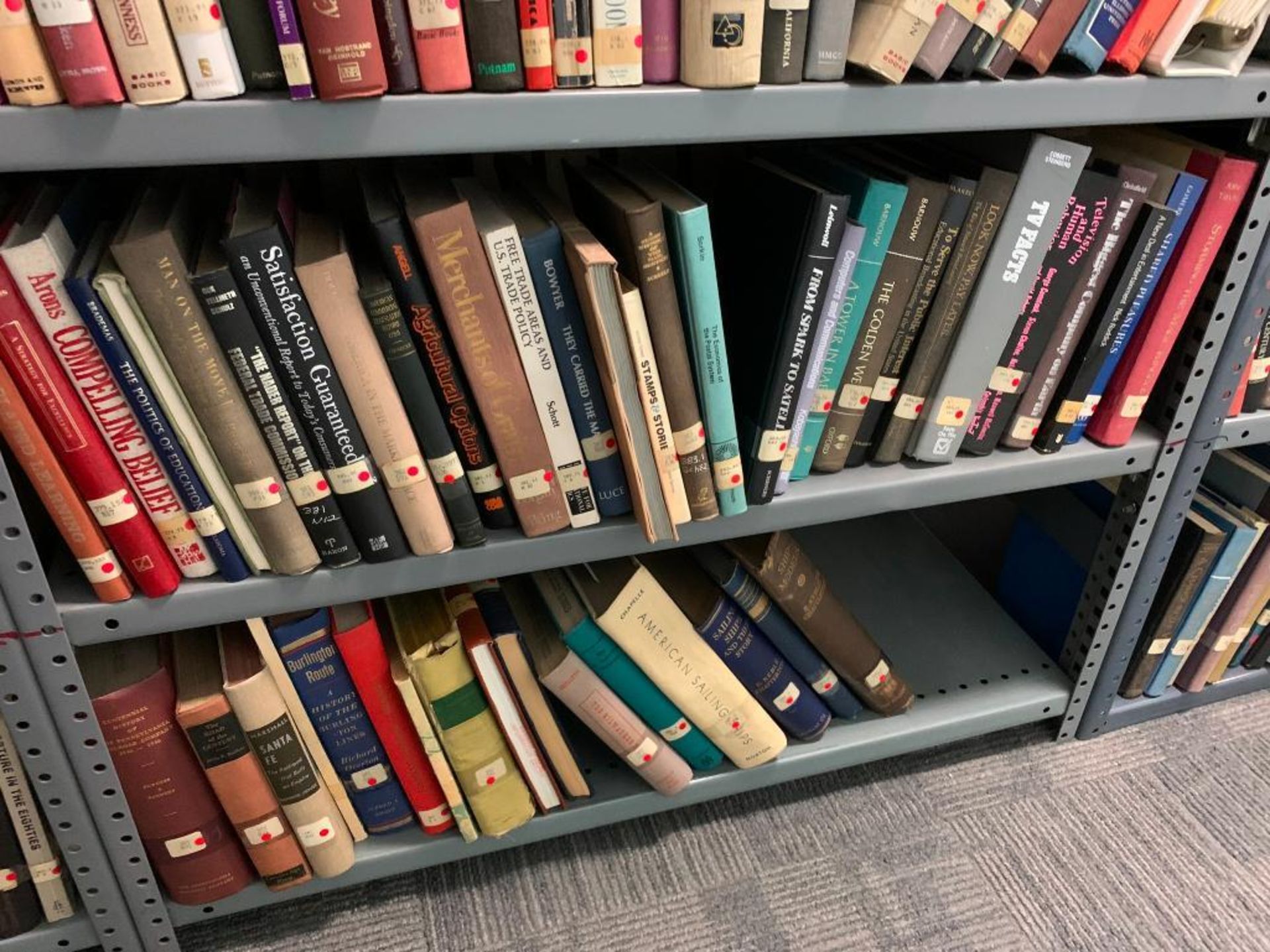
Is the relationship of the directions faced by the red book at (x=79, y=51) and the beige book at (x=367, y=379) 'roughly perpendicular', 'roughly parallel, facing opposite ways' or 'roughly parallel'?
roughly parallel

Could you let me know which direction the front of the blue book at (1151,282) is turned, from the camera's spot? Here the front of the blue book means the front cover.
facing to the right of the viewer

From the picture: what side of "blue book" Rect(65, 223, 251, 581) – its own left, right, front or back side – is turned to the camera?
right

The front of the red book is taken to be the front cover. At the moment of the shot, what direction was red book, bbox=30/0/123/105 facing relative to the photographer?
facing to the right of the viewer

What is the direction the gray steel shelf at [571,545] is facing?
toward the camera

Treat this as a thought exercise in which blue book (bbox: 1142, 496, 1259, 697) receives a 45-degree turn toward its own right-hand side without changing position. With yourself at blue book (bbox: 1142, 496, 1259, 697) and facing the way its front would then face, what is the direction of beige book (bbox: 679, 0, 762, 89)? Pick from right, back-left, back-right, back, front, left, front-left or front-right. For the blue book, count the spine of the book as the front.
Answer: right

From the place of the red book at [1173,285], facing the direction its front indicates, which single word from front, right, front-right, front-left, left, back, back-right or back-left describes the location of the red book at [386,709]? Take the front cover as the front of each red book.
back-right

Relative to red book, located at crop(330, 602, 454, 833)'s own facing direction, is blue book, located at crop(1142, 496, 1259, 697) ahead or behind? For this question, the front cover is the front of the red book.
ahead

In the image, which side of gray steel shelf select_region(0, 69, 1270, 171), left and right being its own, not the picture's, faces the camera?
front
